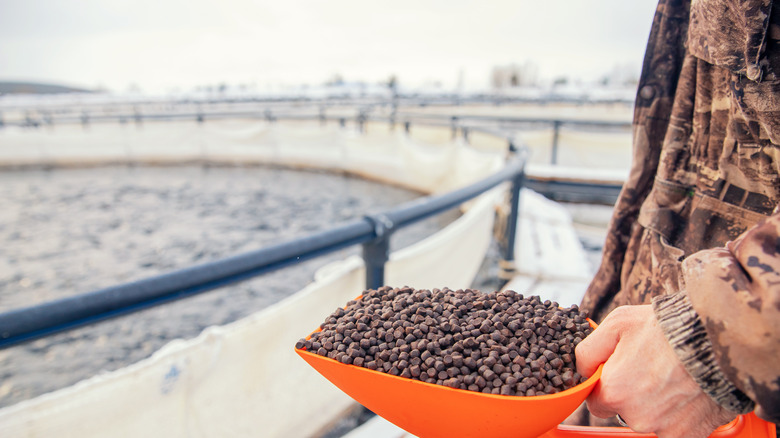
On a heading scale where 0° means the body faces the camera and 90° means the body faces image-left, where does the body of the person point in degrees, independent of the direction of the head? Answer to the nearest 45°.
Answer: approximately 45°
